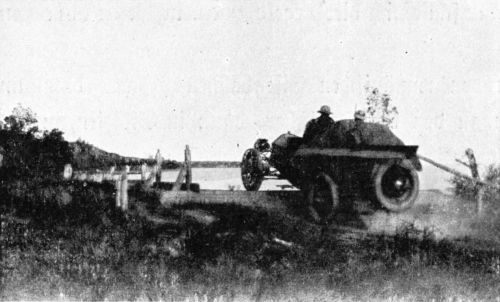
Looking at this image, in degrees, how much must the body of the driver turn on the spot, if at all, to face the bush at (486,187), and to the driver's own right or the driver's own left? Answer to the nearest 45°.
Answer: approximately 180°

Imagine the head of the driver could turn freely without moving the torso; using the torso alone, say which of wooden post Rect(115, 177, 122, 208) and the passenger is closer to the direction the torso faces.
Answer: the wooden post

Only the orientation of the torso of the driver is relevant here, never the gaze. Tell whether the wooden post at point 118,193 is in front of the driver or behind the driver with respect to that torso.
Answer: in front

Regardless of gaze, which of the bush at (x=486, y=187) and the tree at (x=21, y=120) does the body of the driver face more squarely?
the tree

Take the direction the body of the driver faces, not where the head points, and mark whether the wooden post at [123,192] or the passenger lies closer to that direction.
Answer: the wooden post

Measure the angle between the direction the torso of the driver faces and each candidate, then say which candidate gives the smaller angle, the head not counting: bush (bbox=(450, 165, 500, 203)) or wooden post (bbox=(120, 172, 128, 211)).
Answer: the wooden post
